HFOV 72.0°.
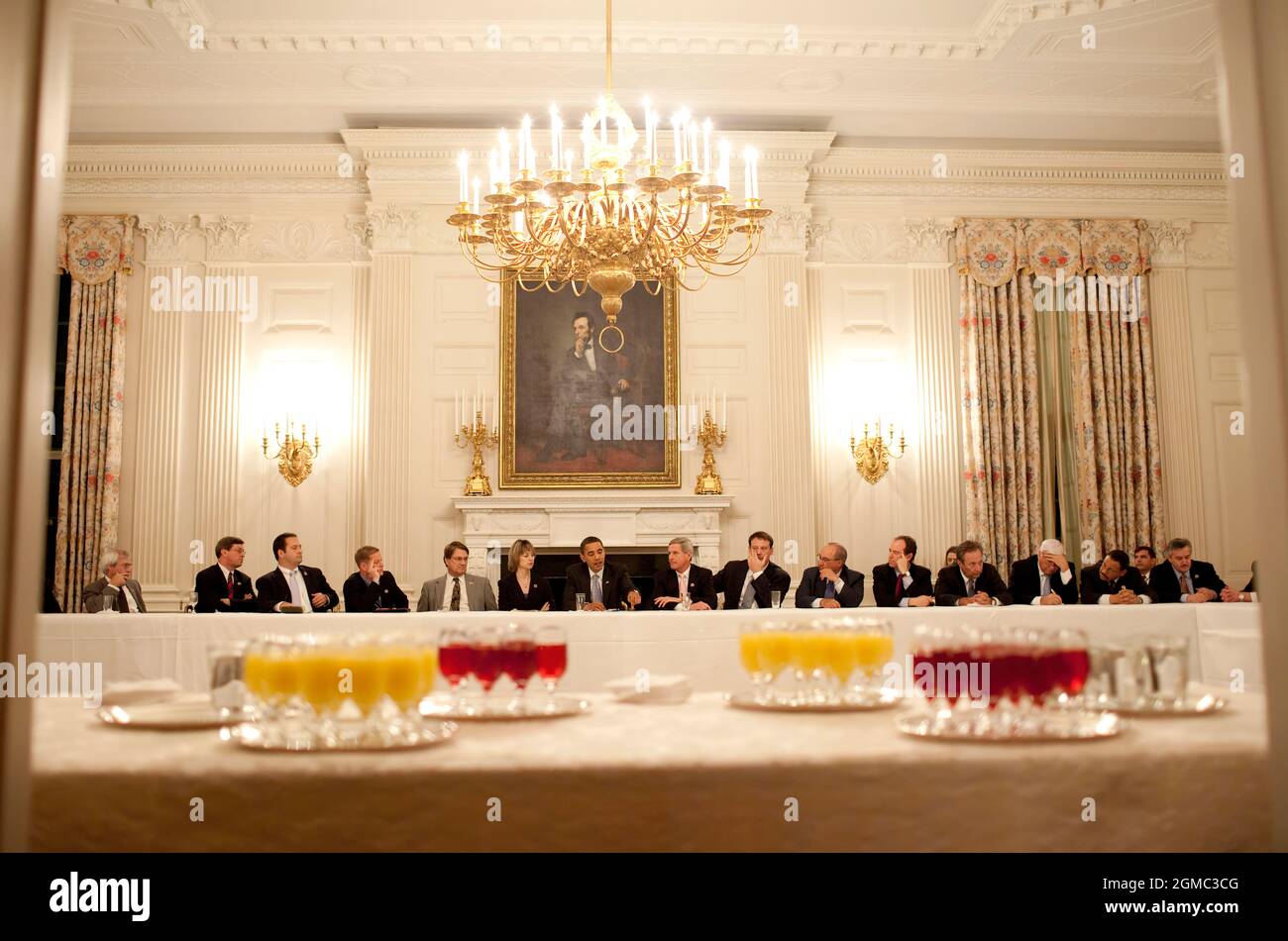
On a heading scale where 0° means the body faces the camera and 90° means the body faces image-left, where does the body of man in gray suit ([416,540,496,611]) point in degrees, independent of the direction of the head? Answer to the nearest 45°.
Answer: approximately 0°

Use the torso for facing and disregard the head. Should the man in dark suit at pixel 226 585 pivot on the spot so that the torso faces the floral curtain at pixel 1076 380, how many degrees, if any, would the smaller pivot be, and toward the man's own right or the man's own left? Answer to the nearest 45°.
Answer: approximately 45° to the man's own left

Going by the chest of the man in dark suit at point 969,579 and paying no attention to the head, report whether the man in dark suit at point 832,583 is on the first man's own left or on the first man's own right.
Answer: on the first man's own right

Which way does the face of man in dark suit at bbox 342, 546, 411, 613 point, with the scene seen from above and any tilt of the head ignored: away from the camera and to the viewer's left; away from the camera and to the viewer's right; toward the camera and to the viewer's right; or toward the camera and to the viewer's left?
toward the camera and to the viewer's right

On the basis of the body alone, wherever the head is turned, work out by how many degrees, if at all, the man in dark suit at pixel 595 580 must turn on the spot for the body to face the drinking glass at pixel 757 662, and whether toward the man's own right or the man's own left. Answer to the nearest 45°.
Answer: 0° — they already face it

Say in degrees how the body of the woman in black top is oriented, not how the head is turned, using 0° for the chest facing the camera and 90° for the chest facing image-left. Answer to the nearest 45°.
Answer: approximately 0°

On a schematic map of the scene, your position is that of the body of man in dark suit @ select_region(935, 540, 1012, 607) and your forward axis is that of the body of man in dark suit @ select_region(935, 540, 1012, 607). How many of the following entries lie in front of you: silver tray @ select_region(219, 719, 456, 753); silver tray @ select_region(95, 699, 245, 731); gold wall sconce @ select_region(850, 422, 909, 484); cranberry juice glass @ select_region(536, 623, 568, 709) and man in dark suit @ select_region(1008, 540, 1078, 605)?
3

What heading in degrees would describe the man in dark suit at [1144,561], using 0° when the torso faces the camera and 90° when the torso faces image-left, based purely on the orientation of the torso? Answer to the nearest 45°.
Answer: approximately 45°

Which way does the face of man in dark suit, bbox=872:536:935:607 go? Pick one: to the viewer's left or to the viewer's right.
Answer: to the viewer's left

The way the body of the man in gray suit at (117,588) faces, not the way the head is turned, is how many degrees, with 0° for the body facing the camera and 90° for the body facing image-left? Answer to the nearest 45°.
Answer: approximately 315°
